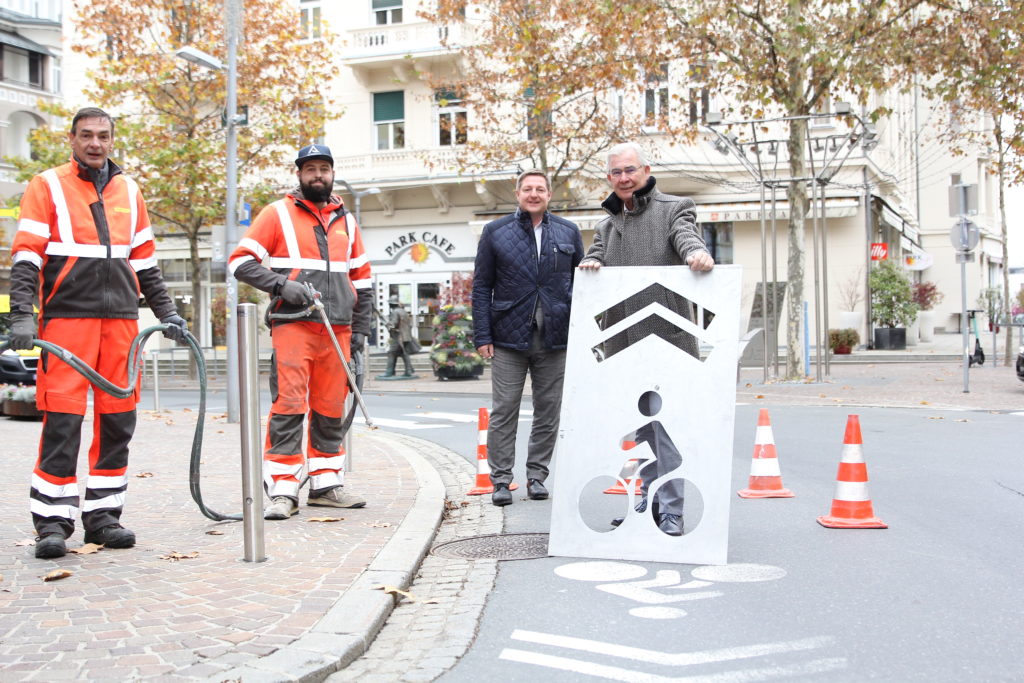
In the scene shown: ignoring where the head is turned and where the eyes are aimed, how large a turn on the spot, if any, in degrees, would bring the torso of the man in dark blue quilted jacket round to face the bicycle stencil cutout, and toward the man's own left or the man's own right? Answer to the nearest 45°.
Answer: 0° — they already face it

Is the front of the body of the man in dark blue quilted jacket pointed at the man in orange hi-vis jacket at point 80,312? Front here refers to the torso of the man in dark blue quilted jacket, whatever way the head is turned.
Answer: no

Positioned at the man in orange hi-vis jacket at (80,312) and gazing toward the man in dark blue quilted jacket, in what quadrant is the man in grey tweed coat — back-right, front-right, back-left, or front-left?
front-right

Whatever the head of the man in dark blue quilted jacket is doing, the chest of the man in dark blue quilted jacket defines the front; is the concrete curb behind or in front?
in front

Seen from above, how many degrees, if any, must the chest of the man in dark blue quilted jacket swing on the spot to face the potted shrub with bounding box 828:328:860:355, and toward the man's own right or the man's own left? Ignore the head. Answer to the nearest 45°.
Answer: approximately 180°

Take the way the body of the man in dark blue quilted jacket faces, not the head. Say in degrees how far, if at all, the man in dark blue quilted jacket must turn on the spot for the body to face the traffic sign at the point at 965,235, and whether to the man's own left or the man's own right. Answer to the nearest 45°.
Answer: approximately 135° to the man's own left

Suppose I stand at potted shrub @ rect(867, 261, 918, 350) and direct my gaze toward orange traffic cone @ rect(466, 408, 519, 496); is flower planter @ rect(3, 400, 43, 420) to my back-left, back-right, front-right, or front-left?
front-right

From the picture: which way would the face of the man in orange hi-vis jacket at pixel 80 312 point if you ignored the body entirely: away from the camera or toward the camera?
toward the camera

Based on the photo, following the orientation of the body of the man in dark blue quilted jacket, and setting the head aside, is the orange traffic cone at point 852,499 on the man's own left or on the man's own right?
on the man's own left

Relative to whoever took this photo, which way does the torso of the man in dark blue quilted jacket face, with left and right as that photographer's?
facing the viewer

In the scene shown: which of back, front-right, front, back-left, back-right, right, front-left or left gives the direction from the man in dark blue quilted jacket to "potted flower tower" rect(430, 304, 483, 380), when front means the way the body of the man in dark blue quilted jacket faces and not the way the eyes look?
back

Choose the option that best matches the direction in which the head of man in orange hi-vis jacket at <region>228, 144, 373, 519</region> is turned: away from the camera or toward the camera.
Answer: toward the camera

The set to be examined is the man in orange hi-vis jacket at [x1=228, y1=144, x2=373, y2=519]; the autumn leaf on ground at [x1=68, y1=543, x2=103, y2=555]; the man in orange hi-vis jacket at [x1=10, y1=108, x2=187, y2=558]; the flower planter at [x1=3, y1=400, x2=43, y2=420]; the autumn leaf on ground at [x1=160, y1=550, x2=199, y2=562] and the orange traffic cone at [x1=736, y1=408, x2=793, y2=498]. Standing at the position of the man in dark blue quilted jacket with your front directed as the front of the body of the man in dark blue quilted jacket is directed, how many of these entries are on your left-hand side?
1

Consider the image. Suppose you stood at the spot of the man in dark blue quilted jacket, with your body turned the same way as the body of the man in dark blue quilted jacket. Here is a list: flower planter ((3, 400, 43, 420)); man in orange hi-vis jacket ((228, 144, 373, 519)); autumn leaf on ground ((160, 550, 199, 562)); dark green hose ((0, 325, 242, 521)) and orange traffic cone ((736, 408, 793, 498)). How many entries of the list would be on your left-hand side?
1

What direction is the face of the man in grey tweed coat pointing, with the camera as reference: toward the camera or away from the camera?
toward the camera

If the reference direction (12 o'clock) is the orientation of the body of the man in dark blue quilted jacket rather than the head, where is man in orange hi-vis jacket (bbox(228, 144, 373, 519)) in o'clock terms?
The man in orange hi-vis jacket is roughly at 2 o'clock from the man in dark blue quilted jacket.

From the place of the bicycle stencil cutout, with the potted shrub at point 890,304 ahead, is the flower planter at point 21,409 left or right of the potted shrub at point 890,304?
left

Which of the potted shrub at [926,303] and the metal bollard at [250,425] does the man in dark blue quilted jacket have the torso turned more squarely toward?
the metal bollard

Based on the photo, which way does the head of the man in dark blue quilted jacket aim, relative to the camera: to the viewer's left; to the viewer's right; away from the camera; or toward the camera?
toward the camera

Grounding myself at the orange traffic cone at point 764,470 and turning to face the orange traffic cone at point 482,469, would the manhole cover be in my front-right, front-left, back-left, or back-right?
front-left
